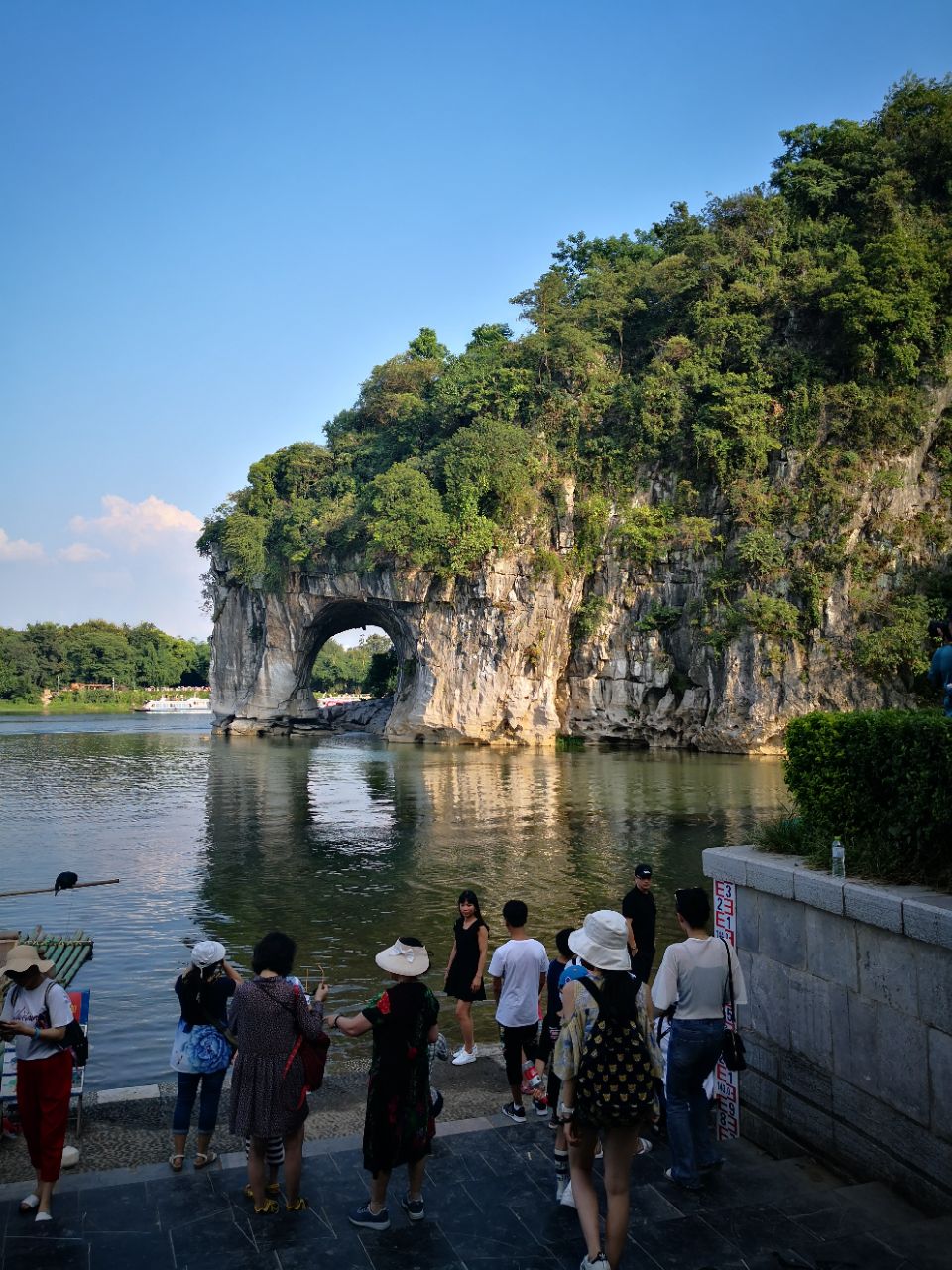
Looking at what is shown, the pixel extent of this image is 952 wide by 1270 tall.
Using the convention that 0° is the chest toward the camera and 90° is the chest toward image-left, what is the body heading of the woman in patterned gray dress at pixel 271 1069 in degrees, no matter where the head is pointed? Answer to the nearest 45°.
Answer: approximately 180°

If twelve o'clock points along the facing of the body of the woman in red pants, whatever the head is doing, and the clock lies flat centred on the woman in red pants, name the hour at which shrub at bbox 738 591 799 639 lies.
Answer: The shrub is roughly at 6 o'clock from the woman in red pants.

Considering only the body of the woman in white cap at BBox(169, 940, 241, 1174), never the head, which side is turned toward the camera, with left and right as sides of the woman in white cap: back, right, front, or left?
back

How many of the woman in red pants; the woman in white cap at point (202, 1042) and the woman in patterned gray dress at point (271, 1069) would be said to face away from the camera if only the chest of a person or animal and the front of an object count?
2

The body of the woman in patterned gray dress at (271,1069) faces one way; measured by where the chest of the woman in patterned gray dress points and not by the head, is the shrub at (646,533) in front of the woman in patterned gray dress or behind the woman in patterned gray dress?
in front

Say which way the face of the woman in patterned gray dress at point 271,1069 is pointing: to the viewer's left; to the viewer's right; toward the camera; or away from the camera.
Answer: away from the camera

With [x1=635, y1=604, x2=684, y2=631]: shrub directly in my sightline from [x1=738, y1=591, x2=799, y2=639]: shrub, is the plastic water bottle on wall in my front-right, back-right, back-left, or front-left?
back-left

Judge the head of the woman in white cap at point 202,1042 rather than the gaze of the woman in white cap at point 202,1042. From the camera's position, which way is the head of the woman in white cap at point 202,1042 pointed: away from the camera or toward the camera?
away from the camera

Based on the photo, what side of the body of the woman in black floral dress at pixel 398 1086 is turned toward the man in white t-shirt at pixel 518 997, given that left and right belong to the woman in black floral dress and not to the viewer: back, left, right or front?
right

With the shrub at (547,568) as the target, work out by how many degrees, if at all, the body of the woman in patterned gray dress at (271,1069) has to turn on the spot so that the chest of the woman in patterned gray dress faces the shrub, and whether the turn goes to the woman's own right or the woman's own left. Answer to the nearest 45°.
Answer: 0° — they already face it

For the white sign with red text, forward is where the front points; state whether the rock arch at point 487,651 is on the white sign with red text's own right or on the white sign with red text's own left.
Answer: on the white sign with red text's own right

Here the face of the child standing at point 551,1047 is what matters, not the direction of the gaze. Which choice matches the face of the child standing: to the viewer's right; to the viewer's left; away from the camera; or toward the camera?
away from the camera

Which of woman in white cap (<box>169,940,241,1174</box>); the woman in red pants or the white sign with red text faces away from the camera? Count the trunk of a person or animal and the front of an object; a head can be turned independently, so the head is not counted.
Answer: the woman in white cap

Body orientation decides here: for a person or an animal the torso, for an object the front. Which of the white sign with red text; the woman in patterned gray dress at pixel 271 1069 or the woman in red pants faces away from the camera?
the woman in patterned gray dress

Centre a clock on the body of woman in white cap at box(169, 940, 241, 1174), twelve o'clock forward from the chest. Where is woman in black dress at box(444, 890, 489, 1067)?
The woman in black dress is roughly at 2 o'clock from the woman in white cap.

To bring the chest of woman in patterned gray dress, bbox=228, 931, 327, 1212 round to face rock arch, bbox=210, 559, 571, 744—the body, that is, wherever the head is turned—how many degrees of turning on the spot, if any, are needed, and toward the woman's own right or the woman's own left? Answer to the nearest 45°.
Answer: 0° — they already face it

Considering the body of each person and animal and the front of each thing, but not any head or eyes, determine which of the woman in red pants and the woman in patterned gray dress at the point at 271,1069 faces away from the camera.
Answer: the woman in patterned gray dress
